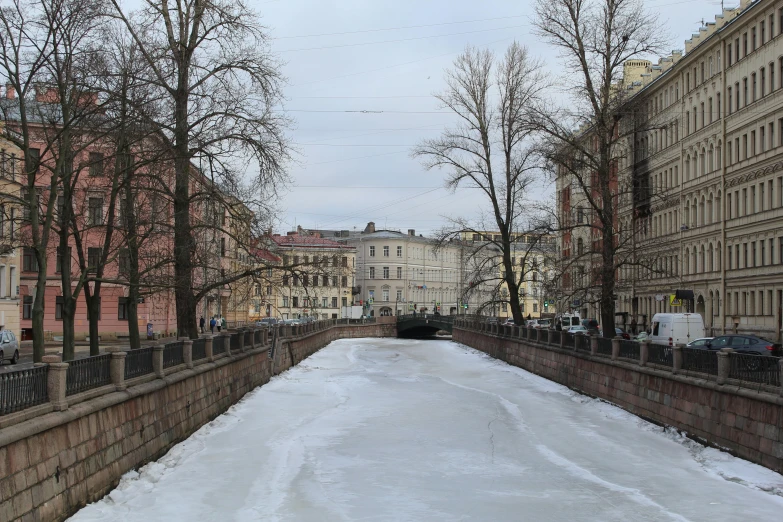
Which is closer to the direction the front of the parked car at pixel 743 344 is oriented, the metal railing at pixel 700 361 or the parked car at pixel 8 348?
the parked car

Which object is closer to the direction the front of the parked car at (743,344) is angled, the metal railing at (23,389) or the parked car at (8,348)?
the parked car

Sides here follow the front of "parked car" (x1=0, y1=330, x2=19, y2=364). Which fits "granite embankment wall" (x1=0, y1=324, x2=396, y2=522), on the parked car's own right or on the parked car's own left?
on the parked car's own left

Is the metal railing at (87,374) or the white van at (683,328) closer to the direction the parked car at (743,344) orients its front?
the white van

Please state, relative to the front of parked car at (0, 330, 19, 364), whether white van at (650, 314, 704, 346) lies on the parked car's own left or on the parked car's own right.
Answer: on the parked car's own left

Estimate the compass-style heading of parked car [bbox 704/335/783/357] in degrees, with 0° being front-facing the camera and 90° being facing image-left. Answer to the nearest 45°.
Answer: approximately 135°

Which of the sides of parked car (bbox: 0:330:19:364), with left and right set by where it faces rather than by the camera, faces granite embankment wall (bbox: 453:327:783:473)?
left

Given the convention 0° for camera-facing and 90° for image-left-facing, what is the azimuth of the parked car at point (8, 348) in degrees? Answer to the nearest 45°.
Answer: approximately 45°

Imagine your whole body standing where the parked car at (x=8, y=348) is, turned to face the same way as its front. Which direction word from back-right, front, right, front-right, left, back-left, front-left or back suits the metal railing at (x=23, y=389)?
front-left

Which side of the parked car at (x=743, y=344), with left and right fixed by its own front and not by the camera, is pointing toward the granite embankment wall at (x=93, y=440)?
left

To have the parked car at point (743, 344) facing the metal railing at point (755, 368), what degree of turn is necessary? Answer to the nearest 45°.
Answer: approximately 135° to its left

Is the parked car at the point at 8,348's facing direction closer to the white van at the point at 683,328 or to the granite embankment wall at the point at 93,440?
the granite embankment wall
